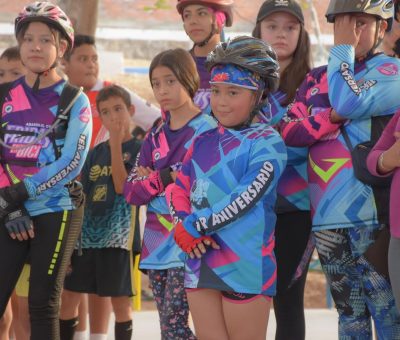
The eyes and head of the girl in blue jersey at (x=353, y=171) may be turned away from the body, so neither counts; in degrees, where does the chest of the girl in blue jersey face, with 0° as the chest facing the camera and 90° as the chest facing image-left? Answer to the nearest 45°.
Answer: approximately 45°

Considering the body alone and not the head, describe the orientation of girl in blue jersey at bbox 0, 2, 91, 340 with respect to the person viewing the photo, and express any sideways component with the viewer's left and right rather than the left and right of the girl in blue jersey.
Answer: facing the viewer and to the left of the viewer

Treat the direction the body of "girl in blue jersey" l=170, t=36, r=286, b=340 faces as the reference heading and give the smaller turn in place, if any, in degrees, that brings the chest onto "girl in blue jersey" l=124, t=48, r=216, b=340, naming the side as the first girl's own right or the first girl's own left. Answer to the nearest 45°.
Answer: approximately 90° to the first girl's own right

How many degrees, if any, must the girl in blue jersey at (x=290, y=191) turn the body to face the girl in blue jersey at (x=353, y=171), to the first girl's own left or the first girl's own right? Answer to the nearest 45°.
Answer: approximately 90° to the first girl's own left

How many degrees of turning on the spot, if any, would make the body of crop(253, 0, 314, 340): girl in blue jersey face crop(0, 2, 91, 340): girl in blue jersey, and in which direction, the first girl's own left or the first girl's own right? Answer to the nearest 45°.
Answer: approximately 45° to the first girl's own right

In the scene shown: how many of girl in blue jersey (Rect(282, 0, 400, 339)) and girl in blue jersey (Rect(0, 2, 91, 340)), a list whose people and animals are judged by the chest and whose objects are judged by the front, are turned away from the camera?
0

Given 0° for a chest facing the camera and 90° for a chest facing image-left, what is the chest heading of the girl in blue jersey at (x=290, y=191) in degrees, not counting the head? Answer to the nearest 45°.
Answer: approximately 45°

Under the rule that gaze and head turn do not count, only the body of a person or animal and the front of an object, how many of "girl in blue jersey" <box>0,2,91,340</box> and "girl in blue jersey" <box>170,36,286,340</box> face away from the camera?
0

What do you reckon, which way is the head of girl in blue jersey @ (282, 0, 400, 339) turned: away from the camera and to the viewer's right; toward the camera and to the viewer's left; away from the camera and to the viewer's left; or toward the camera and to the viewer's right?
toward the camera and to the viewer's left

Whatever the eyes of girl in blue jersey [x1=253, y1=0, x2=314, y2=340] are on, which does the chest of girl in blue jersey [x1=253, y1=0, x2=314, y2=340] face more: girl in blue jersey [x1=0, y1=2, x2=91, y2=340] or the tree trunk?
the girl in blue jersey
